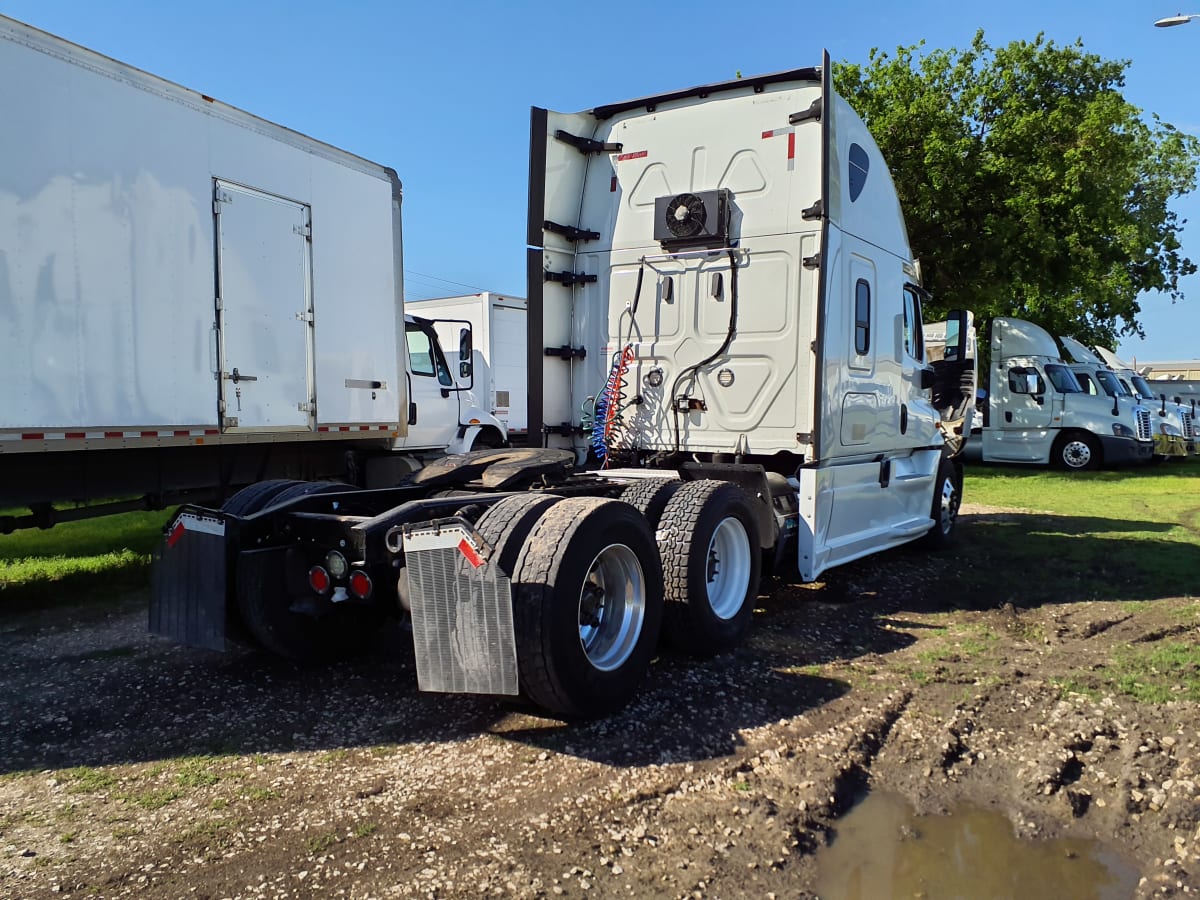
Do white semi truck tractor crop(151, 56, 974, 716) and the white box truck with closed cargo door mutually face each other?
no

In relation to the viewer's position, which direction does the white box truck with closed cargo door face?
facing away from the viewer and to the right of the viewer

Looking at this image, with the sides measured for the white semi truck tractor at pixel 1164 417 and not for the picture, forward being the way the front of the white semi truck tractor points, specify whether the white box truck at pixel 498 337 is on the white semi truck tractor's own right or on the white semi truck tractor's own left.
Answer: on the white semi truck tractor's own right

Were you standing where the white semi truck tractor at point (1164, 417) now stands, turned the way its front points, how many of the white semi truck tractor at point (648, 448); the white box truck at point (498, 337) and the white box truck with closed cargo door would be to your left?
0

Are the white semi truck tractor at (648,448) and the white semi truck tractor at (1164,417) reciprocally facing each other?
no

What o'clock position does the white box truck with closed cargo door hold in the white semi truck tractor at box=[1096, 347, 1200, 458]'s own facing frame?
The white box truck with closed cargo door is roughly at 2 o'clock from the white semi truck tractor.

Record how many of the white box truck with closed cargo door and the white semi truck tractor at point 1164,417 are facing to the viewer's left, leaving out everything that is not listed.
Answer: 0

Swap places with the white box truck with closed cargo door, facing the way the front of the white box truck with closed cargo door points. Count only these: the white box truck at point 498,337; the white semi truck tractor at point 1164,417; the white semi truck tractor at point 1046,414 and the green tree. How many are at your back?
0

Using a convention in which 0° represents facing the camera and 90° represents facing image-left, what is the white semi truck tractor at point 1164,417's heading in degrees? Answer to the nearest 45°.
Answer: approximately 315°

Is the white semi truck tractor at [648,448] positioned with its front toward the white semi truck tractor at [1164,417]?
yes

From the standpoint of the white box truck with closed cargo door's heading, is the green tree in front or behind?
in front

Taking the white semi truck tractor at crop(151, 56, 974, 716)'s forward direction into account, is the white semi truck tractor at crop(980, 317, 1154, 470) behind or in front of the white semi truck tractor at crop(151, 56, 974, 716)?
in front

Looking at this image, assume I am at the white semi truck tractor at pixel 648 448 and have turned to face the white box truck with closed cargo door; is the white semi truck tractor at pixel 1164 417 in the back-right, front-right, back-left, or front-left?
back-right

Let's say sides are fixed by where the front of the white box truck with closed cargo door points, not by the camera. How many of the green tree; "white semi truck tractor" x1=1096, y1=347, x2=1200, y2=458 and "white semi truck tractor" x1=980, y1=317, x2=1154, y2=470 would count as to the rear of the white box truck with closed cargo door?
0

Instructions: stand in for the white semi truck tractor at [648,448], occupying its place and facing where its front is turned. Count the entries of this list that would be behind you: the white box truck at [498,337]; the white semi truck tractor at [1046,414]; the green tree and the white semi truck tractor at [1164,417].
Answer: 0

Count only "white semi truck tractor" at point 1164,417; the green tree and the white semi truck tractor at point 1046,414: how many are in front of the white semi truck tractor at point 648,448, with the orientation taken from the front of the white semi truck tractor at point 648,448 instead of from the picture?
3

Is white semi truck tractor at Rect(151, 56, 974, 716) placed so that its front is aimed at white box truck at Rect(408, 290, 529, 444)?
no

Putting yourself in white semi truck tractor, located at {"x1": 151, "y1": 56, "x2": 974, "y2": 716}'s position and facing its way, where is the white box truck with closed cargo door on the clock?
The white box truck with closed cargo door is roughly at 8 o'clock from the white semi truck tractor.

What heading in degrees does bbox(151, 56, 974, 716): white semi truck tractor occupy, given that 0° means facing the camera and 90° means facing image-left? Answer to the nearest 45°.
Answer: approximately 225°

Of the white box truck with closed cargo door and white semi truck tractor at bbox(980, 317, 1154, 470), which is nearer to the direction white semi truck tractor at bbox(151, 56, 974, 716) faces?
the white semi truck tractor
